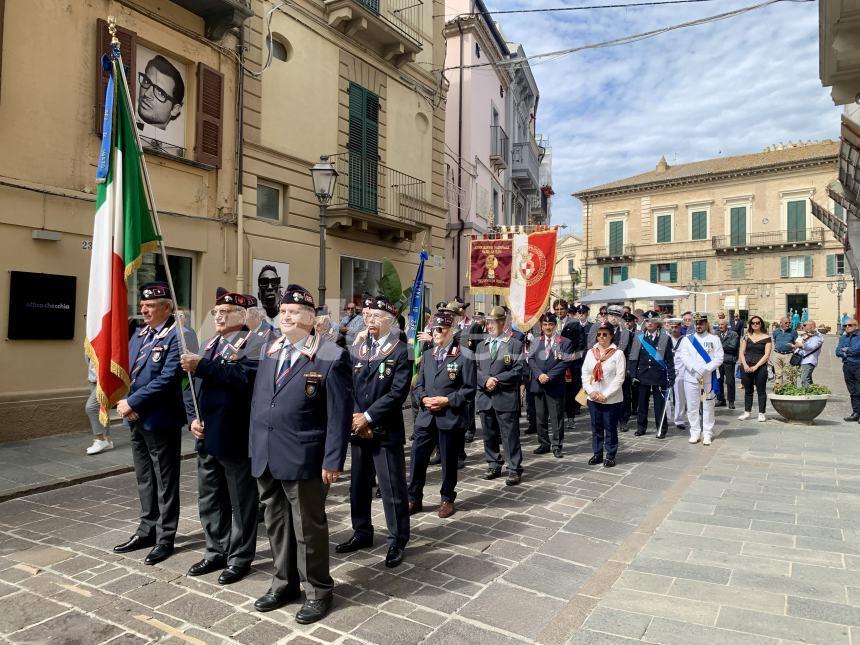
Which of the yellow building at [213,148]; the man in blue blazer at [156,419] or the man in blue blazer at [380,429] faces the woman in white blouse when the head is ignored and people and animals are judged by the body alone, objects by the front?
the yellow building

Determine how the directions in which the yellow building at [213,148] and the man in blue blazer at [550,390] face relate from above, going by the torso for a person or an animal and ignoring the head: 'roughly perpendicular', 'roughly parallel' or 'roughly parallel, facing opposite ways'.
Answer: roughly perpendicular

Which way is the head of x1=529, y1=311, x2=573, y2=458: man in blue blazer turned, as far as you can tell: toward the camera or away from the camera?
toward the camera

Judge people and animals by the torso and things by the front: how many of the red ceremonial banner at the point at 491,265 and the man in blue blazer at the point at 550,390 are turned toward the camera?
2

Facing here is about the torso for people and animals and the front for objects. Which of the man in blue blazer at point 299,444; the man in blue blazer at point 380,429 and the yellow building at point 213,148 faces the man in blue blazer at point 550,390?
the yellow building

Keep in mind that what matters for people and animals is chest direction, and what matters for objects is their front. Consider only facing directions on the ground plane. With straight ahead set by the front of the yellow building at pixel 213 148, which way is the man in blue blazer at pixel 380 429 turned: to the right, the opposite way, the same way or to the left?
to the right

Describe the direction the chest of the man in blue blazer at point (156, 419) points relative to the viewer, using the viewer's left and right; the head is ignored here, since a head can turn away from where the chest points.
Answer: facing the viewer and to the left of the viewer

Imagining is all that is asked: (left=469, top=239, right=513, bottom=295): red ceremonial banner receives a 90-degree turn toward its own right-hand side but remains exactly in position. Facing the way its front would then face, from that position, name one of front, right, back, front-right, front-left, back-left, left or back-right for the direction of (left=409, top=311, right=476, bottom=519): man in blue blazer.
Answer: left

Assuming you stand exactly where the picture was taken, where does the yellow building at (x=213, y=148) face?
facing the viewer and to the right of the viewer

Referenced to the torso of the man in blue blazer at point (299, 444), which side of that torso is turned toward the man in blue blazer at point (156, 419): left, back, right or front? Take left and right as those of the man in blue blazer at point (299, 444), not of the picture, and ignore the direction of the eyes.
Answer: right

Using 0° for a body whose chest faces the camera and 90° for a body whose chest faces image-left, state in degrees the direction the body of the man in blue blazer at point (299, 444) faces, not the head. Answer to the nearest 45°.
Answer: approximately 45°

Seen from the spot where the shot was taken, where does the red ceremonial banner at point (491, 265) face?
facing the viewer

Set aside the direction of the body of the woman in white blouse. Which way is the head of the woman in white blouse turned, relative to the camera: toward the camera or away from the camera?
toward the camera

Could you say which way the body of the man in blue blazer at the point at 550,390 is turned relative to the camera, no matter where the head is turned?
toward the camera

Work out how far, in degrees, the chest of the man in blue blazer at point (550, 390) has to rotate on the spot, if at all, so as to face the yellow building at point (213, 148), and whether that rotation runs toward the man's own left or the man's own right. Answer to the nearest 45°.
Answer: approximately 90° to the man's own right

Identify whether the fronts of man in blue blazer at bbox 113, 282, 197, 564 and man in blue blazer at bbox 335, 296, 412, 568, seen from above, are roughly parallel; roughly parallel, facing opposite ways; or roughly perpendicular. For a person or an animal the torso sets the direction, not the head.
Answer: roughly parallel

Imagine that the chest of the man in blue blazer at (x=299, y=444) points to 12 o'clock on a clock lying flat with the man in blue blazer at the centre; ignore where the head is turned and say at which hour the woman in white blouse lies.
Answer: The woman in white blouse is roughly at 6 o'clock from the man in blue blazer.

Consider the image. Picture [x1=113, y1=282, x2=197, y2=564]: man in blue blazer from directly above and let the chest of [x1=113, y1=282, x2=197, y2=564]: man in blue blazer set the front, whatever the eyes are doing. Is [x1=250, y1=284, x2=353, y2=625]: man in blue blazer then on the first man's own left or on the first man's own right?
on the first man's own left
